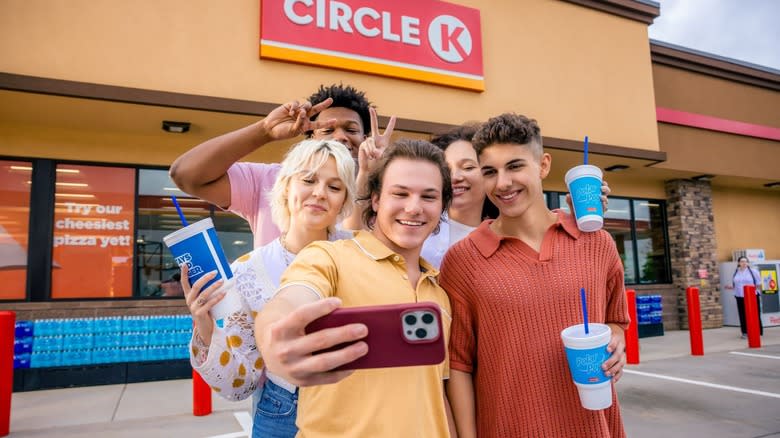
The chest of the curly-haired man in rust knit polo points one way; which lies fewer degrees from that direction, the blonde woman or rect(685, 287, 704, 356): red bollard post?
the blonde woman

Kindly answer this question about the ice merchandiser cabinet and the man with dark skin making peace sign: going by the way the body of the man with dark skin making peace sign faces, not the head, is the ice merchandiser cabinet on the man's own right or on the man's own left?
on the man's own left

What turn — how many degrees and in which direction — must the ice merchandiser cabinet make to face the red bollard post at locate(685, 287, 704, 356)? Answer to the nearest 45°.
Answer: approximately 45° to its right

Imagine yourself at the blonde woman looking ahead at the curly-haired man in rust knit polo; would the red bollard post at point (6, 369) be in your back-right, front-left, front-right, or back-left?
back-left

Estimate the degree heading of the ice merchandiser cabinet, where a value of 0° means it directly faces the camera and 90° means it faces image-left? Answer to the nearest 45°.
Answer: approximately 315°

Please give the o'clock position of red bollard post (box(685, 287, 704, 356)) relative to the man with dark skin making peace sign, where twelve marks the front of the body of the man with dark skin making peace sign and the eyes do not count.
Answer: The red bollard post is roughly at 8 o'clock from the man with dark skin making peace sign.

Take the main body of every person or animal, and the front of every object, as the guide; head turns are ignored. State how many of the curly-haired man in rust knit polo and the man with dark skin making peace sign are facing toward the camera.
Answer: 2
